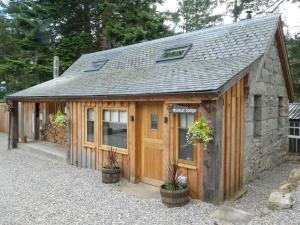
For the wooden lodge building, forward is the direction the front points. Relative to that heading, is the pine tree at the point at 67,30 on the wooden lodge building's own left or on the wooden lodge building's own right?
on the wooden lodge building's own right

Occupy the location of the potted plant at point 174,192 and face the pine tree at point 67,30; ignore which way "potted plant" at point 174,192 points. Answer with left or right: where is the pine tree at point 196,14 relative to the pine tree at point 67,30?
right

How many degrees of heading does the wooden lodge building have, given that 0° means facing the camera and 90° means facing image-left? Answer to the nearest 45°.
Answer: approximately 45°

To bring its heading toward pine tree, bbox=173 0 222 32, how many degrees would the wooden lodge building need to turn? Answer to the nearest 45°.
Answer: approximately 135° to its right
